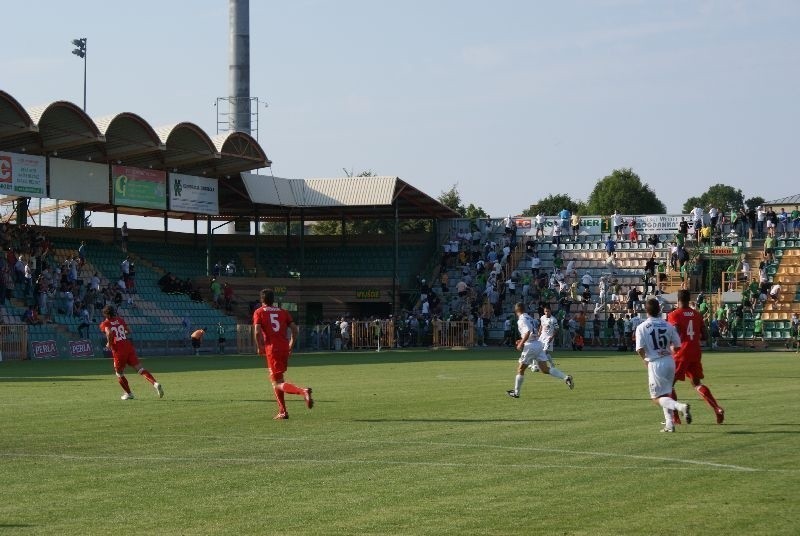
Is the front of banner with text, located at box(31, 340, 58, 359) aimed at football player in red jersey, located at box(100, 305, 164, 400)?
yes

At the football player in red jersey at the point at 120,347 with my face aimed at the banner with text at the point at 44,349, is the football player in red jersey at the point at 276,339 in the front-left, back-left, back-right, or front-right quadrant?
back-right

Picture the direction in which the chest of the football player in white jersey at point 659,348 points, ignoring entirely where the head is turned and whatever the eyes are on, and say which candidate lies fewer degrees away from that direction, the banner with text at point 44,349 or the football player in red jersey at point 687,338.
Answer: the banner with text

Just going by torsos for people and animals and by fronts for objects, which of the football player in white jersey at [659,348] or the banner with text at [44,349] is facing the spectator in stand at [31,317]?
the football player in white jersey

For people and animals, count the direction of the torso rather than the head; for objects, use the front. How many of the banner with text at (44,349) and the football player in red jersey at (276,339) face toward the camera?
1

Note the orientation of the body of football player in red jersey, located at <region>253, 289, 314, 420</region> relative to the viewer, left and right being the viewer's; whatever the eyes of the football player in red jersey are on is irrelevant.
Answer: facing away from the viewer and to the left of the viewer

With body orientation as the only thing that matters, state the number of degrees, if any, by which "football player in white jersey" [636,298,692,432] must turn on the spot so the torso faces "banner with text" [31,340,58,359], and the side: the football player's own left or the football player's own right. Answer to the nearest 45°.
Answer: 0° — they already face it

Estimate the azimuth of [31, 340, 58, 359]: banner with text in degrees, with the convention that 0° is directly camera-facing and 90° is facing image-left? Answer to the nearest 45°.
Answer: approximately 0°

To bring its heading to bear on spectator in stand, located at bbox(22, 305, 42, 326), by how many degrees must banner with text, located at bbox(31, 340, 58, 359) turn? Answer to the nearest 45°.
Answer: approximately 180°
